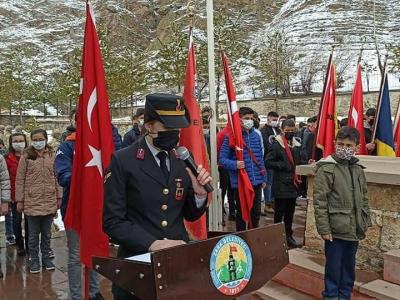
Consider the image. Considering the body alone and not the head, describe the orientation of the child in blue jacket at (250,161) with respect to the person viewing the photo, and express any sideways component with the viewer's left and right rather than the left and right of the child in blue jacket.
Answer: facing the viewer

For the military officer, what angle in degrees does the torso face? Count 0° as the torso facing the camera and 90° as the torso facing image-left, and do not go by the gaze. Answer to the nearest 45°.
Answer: approximately 315°

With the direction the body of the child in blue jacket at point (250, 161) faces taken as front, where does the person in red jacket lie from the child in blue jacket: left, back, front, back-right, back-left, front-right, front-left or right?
right

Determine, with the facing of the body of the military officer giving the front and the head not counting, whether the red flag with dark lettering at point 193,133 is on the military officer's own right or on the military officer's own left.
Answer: on the military officer's own left

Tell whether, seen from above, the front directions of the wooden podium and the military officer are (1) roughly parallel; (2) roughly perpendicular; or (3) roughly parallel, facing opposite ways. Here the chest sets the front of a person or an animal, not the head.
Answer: roughly parallel

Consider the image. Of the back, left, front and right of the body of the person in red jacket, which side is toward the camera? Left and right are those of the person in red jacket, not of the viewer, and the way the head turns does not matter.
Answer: front

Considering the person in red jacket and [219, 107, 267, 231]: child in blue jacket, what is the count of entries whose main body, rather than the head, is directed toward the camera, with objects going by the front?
2

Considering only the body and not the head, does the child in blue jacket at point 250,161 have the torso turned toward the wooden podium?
yes

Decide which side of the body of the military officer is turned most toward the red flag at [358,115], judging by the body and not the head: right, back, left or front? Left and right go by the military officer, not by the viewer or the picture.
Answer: left

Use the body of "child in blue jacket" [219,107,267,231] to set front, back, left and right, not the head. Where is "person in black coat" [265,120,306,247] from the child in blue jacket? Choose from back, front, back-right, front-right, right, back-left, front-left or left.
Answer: left
